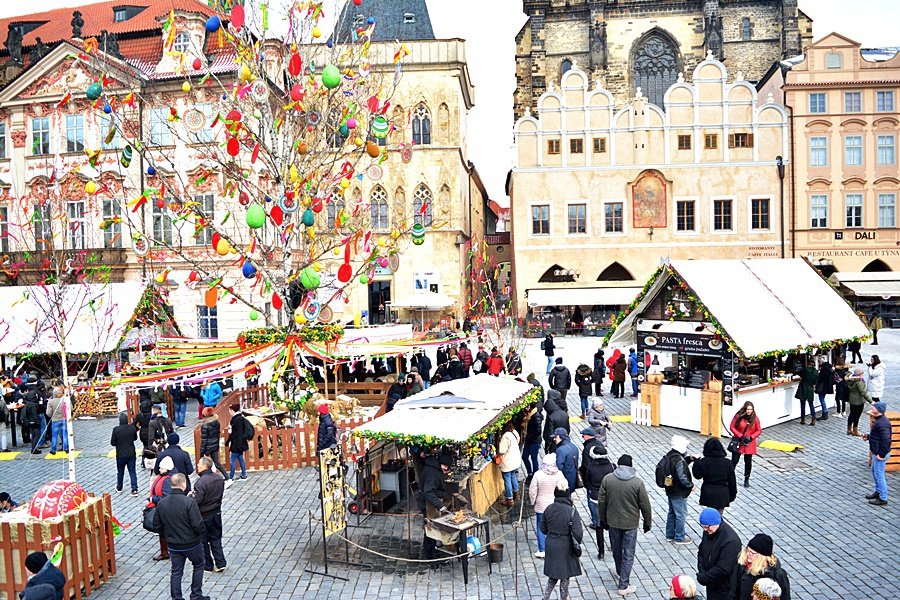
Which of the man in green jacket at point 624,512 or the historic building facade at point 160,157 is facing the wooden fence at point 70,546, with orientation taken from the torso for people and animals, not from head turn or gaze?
the historic building facade

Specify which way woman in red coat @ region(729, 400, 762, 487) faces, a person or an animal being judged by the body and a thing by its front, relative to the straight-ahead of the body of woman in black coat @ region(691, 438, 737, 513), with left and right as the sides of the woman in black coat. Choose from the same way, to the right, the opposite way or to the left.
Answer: the opposite way

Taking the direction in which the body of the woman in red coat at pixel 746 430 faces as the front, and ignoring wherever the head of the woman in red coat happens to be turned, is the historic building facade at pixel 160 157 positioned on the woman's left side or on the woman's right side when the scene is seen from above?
on the woman's right side

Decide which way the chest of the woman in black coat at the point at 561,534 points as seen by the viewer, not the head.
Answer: away from the camera

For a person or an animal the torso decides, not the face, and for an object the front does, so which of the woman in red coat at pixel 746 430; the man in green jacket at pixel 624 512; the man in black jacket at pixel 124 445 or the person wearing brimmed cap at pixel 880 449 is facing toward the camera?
the woman in red coat

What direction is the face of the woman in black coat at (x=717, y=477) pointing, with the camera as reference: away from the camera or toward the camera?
away from the camera

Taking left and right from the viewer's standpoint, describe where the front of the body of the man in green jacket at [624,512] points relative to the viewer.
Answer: facing away from the viewer

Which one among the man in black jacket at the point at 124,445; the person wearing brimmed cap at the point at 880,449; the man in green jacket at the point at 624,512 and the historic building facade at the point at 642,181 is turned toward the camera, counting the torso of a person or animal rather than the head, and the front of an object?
the historic building facade

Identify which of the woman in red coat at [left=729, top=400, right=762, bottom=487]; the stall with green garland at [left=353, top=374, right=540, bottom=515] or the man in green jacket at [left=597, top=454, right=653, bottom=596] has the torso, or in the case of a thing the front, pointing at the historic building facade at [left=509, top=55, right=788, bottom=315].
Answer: the man in green jacket

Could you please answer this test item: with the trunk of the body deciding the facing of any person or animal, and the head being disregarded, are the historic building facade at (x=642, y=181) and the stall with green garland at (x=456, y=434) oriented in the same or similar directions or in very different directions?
same or similar directions

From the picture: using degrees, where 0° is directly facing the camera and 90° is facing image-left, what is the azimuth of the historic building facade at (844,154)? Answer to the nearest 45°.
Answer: approximately 0°

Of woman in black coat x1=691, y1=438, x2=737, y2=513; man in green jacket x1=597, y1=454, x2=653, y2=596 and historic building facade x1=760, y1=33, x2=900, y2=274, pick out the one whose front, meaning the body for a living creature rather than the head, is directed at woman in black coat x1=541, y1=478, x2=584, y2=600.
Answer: the historic building facade

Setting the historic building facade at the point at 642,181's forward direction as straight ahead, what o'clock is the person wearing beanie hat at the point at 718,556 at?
The person wearing beanie hat is roughly at 12 o'clock from the historic building facade.

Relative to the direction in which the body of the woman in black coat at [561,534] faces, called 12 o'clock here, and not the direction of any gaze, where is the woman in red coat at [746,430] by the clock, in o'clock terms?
The woman in red coat is roughly at 1 o'clock from the woman in black coat.

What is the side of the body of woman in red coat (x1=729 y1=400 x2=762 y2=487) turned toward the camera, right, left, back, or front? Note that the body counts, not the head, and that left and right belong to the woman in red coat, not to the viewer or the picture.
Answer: front

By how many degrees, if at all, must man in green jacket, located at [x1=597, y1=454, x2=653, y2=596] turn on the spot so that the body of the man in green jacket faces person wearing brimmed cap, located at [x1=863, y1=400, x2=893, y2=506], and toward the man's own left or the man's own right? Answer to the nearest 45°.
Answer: approximately 45° to the man's own right

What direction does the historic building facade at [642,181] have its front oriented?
toward the camera

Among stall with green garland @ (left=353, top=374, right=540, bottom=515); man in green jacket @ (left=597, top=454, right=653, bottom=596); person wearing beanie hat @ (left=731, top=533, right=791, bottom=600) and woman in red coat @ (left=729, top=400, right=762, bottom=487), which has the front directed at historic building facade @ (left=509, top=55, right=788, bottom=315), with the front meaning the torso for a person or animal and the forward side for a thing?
the man in green jacket

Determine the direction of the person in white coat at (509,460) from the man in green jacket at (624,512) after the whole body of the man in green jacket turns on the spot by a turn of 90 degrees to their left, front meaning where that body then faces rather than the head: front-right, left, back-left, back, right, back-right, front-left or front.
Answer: front-right
